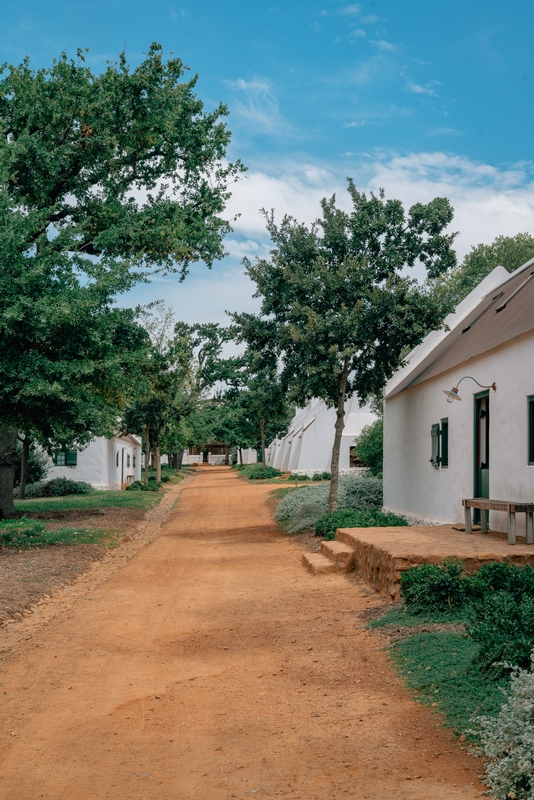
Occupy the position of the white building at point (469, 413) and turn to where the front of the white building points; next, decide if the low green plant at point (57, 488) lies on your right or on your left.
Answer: on your right

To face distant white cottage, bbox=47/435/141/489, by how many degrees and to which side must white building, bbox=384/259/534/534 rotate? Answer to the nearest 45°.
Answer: approximately 90° to its right

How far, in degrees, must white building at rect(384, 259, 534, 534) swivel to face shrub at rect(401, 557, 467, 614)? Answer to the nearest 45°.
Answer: approximately 45° to its left

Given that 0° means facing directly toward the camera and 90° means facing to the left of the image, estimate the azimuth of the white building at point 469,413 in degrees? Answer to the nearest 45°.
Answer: approximately 45°
